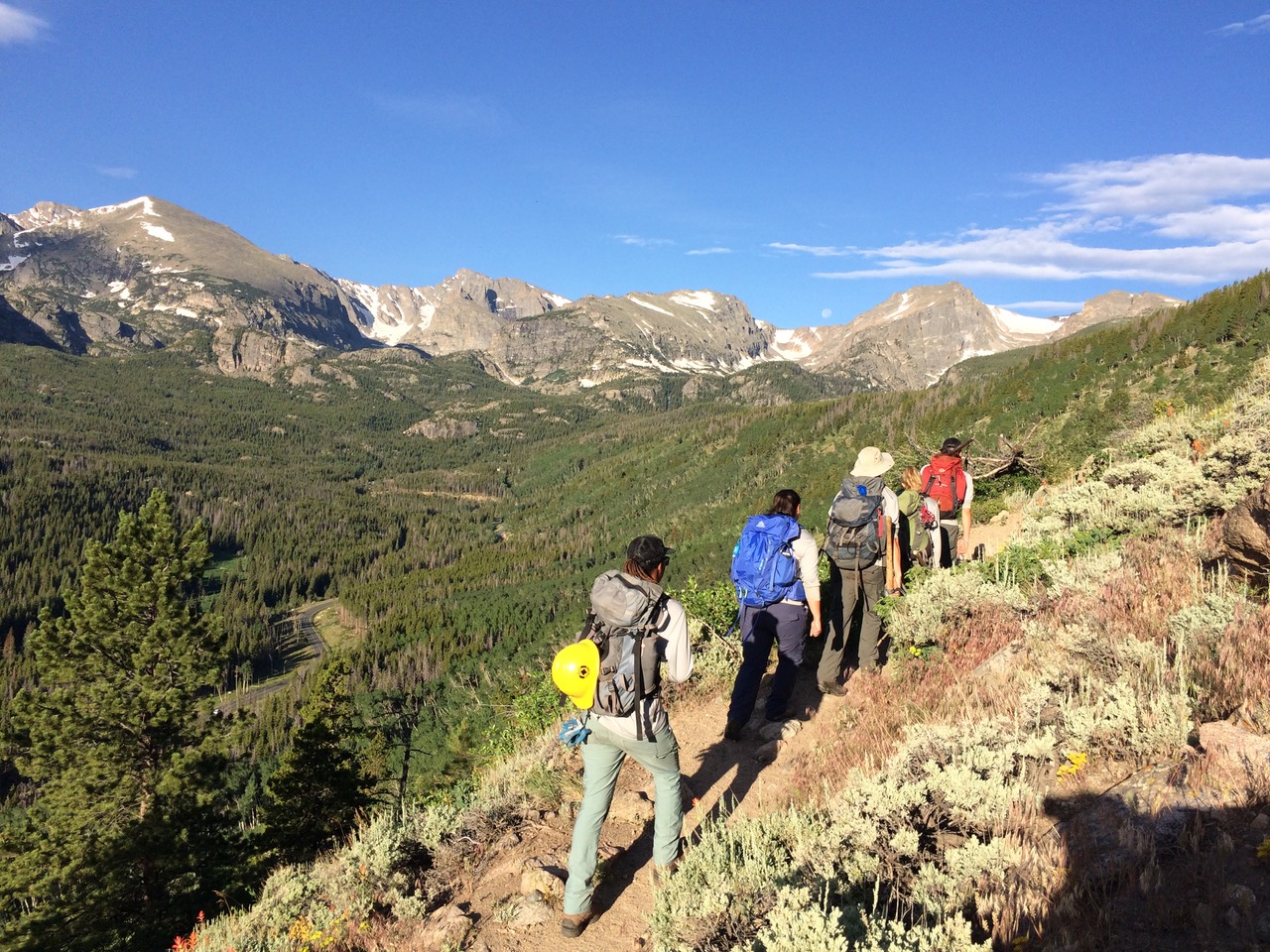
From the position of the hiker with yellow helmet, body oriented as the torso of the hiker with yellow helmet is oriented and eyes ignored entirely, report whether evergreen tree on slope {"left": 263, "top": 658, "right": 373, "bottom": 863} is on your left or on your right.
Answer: on your left

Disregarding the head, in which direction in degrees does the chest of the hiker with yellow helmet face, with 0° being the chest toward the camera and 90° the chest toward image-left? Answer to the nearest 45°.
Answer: approximately 225°

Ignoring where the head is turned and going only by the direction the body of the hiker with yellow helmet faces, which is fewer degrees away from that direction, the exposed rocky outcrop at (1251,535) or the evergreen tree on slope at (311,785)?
the exposed rocky outcrop

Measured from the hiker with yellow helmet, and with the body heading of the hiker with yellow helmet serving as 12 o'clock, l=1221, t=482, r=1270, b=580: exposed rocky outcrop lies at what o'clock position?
The exposed rocky outcrop is roughly at 1 o'clock from the hiker with yellow helmet.

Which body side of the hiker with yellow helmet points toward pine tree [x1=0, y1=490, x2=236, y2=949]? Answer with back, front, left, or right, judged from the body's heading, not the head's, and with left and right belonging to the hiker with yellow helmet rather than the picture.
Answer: left

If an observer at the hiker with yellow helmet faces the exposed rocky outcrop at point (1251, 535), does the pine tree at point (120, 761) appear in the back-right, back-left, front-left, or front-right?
back-left
